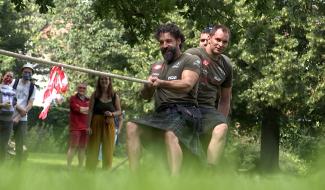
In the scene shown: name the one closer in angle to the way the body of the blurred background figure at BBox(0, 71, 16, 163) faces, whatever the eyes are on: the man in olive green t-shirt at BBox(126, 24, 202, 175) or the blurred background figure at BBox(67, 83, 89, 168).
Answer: the man in olive green t-shirt

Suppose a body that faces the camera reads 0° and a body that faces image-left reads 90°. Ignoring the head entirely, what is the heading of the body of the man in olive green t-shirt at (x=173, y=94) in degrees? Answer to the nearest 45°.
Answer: approximately 45°
